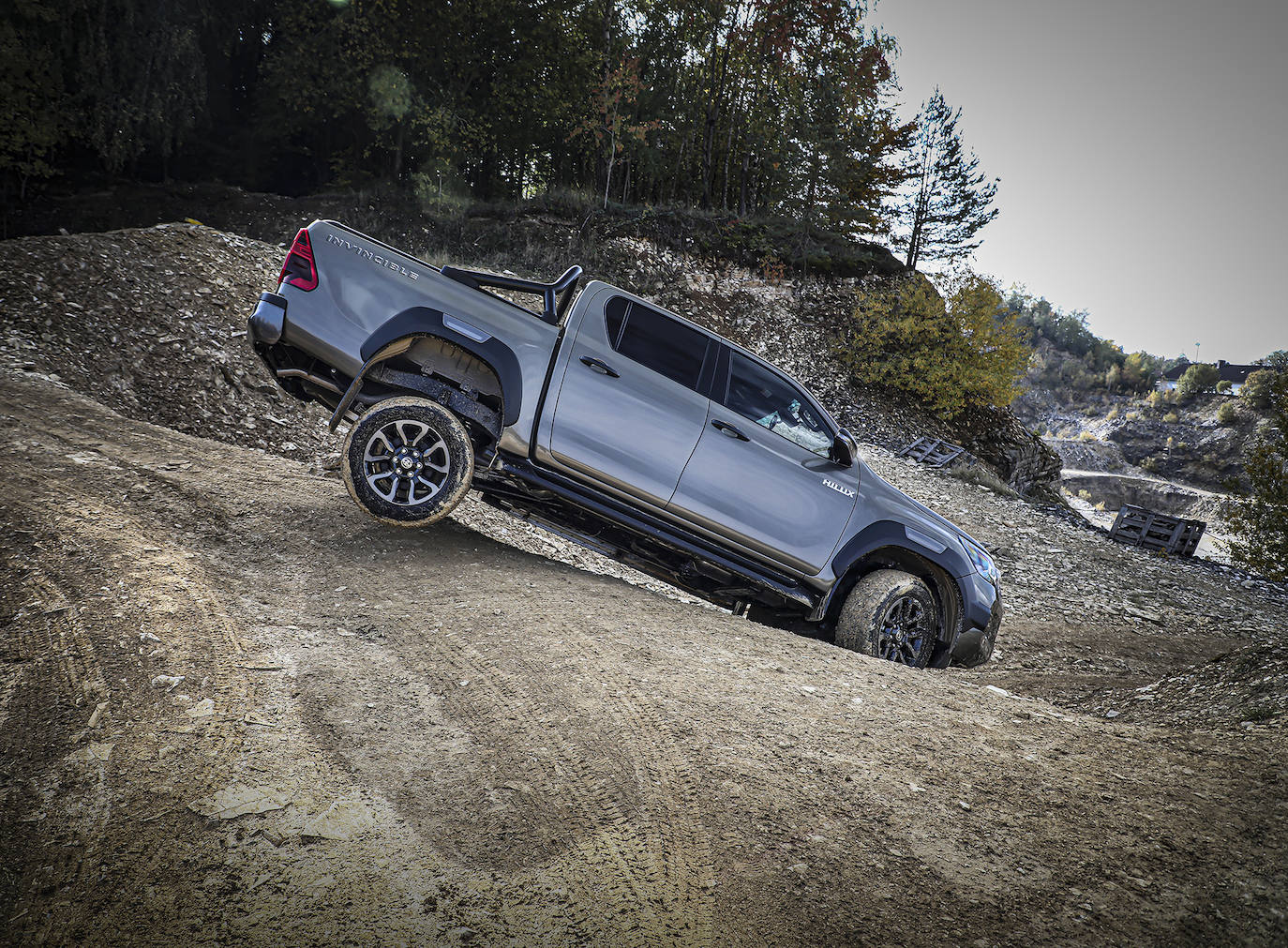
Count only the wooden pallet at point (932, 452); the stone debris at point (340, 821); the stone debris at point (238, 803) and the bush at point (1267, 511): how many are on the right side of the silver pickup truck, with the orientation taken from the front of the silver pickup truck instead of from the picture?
2

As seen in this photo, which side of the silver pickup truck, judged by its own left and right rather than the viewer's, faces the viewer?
right

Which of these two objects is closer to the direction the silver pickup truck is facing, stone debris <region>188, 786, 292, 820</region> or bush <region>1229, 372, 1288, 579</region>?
the bush

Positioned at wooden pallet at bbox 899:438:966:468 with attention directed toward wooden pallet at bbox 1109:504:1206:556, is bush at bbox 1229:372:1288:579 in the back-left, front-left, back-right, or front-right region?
front-left

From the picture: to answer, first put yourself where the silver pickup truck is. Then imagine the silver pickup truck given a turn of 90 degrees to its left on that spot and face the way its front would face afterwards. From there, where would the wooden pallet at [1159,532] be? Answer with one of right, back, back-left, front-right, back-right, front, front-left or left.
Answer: front-right

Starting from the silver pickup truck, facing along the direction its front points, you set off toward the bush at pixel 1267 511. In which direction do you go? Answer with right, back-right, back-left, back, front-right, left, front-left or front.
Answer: front-left

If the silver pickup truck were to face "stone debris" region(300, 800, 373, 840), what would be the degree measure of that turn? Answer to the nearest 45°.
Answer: approximately 90° to its right

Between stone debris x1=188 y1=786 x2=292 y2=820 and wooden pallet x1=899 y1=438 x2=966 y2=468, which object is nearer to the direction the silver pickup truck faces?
the wooden pallet

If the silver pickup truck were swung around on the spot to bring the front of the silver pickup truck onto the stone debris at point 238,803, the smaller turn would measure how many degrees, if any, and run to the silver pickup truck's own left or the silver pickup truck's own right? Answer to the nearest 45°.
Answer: approximately 90° to the silver pickup truck's own right

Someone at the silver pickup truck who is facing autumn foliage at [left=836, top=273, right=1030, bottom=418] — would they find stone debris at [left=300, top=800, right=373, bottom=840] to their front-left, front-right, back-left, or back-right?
back-right

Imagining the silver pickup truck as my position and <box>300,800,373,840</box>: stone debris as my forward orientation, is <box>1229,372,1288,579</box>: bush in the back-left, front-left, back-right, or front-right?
back-left
